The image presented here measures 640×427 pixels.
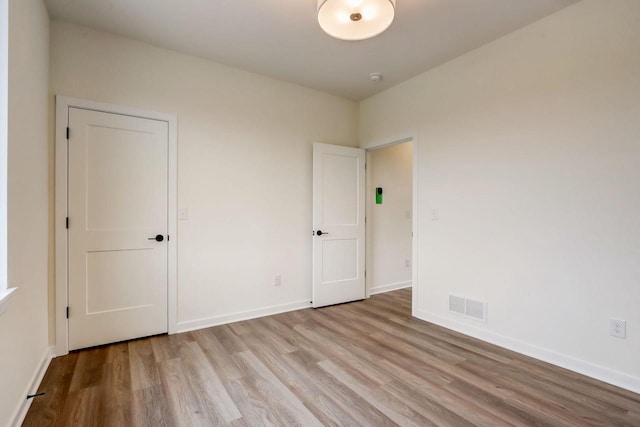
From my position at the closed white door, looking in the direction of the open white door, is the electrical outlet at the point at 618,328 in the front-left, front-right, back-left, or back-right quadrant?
front-right

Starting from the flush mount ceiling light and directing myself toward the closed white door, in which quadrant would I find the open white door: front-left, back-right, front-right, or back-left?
front-right

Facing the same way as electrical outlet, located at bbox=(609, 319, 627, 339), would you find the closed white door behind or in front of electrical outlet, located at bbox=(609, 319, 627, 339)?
in front

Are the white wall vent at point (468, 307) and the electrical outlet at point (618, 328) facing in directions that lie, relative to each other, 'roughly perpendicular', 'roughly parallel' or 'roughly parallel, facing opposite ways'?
roughly parallel

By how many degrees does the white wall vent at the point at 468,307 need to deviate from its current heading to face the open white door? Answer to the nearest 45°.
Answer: approximately 45° to its right

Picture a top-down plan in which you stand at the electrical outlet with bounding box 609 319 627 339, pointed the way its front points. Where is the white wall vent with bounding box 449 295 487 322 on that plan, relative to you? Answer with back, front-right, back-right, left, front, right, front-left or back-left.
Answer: front-right

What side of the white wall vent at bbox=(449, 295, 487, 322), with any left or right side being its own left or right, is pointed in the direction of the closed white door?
front

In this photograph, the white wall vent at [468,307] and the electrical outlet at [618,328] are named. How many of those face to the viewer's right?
0

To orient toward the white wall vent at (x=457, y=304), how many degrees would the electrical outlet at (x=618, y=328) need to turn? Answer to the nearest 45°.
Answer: approximately 45° to its right

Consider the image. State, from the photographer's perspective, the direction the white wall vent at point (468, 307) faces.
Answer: facing the viewer and to the left of the viewer

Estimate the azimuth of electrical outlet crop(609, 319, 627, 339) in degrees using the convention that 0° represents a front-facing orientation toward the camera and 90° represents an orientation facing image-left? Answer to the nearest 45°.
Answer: approximately 45°

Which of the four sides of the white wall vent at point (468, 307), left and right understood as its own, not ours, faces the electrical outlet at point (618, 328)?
left
